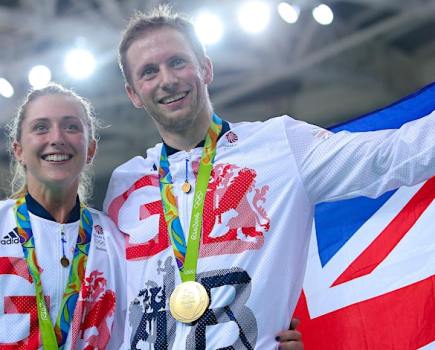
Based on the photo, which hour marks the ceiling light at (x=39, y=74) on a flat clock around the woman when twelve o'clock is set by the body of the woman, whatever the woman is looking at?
The ceiling light is roughly at 6 o'clock from the woman.

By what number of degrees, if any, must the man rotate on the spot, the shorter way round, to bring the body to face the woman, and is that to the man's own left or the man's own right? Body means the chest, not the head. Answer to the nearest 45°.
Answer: approximately 90° to the man's own right

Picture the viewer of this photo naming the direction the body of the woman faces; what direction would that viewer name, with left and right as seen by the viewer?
facing the viewer

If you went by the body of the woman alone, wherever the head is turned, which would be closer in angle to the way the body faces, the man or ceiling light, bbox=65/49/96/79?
the man

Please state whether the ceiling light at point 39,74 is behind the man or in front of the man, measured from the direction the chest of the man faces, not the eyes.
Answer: behind

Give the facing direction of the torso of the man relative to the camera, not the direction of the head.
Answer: toward the camera

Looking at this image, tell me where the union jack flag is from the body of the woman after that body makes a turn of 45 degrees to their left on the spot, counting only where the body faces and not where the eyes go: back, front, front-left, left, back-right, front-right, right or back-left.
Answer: front-left

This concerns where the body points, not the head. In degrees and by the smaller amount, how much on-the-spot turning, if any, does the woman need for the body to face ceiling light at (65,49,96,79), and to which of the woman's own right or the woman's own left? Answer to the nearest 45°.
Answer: approximately 180°

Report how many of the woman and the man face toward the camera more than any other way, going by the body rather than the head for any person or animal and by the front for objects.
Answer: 2
